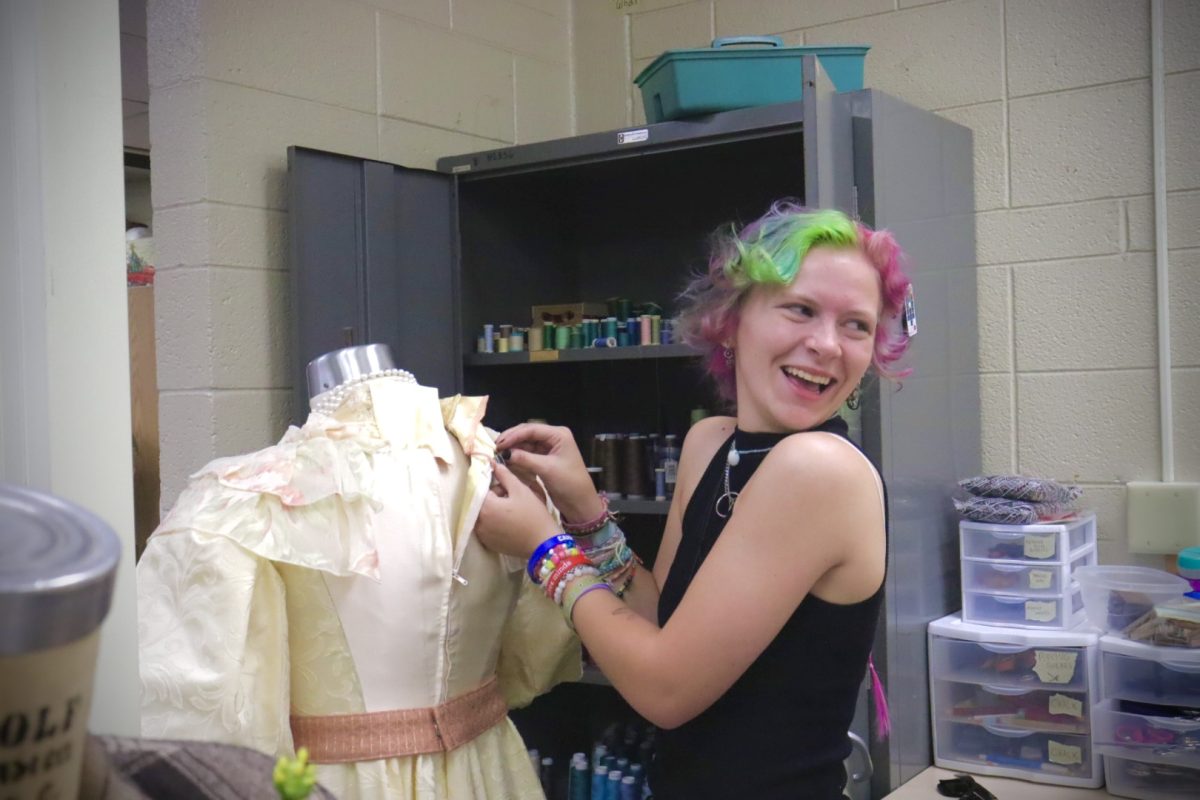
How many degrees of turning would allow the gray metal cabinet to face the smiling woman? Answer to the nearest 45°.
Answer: approximately 45° to its left

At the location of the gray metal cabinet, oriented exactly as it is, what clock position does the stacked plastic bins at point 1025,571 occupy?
The stacked plastic bins is roughly at 8 o'clock from the gray metal cabinet.
